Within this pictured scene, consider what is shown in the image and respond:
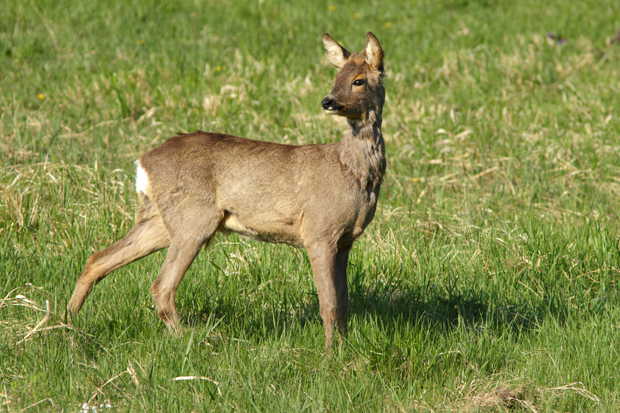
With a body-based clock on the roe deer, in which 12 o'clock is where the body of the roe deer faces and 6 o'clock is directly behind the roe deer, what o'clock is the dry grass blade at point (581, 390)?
The dry grass blade is roughly at 1 o'clock from the roe deer.

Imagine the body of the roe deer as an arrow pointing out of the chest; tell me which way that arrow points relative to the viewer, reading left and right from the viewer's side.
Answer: facing to the right of the viewer
